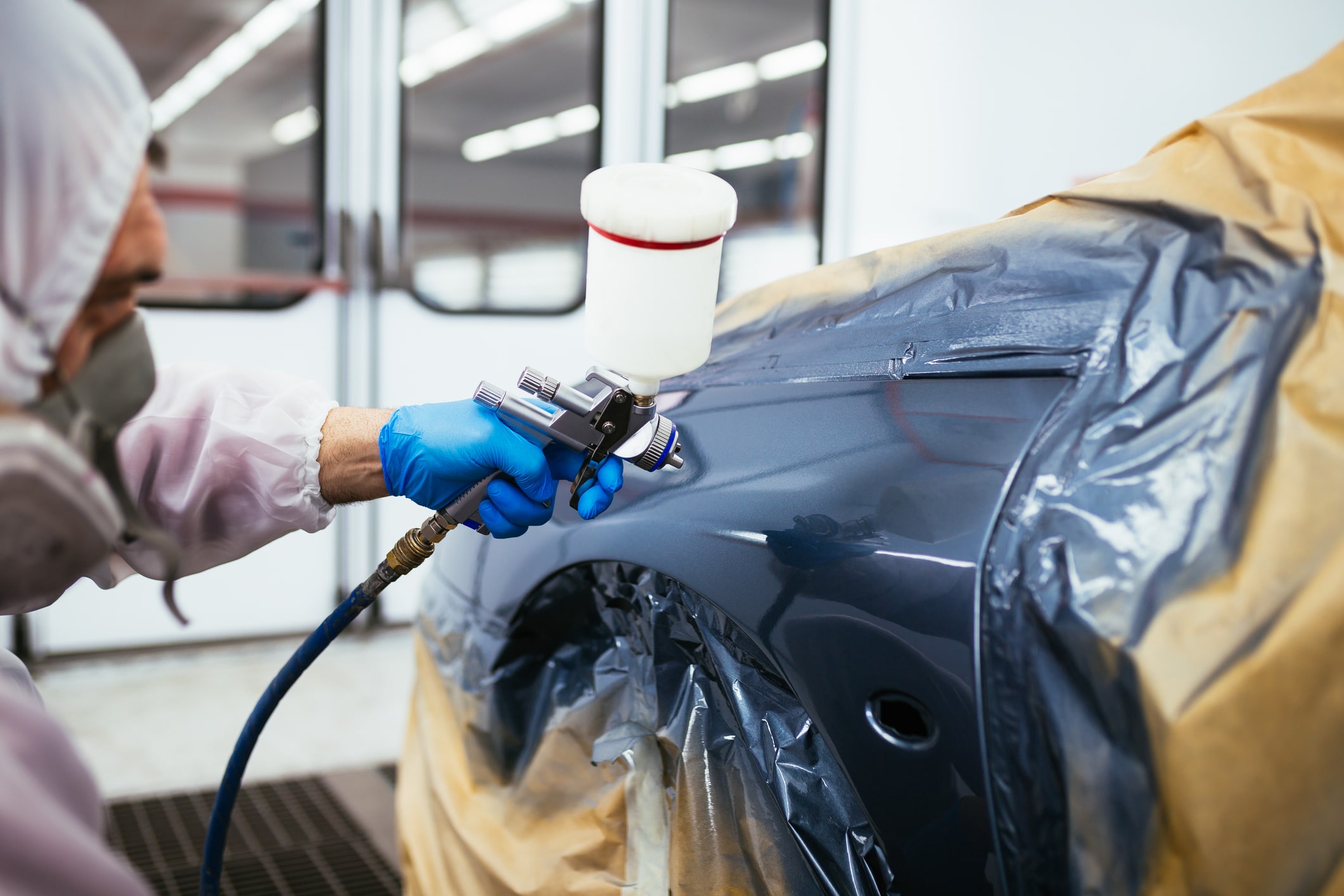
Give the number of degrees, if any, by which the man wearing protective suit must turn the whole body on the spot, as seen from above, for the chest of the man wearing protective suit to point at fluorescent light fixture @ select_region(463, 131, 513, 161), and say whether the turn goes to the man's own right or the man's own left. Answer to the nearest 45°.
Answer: approximately 90° to the man's own left

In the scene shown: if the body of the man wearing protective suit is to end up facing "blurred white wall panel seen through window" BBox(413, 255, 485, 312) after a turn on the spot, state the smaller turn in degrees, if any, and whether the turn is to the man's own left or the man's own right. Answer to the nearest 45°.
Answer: approximately 90° to the man's own left

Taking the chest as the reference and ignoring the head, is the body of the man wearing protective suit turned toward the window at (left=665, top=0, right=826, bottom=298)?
no

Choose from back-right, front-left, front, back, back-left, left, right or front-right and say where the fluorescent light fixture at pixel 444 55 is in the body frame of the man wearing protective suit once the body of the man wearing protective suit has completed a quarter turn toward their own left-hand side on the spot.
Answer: front

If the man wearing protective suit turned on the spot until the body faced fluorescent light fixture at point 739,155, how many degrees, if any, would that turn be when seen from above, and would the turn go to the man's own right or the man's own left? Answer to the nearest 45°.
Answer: approximately 45° to the man's own left

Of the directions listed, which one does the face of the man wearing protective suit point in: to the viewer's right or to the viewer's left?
to the viewer's right

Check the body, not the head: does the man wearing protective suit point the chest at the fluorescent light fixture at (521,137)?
no

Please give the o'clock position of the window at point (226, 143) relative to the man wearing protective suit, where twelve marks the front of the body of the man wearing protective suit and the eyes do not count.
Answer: The window is roughly at 9 o'clock from the man wearing protective suit.

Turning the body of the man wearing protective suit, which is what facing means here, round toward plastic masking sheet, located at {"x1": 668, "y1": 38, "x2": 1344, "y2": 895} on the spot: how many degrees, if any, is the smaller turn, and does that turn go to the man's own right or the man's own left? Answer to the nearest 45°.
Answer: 0° — they already face it

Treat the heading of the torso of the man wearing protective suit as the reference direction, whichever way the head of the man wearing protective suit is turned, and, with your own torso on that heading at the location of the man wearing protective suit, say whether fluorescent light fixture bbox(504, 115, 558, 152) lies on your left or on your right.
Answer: on your left

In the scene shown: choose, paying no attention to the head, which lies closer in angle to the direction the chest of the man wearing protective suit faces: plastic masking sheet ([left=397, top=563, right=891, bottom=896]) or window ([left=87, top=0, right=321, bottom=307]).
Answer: the plastic masking sheet

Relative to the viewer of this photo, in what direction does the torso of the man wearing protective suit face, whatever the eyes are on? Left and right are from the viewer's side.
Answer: facing to the right of the viewer

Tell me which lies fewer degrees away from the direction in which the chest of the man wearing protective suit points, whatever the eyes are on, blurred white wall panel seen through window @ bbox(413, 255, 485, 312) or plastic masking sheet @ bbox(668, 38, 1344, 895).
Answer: the plastic masking sheet

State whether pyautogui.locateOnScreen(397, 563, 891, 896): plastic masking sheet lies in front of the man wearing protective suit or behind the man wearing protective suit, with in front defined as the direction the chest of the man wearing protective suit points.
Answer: in front
